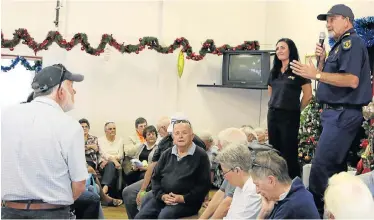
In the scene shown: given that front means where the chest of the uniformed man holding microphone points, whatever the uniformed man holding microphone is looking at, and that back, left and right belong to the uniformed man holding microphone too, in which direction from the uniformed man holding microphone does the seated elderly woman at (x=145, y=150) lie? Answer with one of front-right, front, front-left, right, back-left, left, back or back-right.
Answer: front-right

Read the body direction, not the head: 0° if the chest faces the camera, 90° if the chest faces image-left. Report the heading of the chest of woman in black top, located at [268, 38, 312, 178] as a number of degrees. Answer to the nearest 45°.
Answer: approximately 45°

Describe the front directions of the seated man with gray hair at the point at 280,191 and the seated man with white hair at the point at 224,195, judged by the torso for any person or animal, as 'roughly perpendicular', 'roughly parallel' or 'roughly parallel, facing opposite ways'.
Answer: roughly parallel

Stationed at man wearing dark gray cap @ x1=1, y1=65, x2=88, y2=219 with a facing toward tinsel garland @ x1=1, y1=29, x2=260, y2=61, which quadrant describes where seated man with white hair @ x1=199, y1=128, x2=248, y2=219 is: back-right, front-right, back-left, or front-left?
front-right

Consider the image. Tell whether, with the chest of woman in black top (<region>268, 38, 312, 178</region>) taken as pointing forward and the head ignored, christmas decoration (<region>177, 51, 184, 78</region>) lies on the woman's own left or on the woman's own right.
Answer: on the woman's own right

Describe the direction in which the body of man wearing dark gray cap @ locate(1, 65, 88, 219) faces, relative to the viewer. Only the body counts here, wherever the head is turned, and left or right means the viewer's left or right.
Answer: facing away from the viewer and to the right of the viewer

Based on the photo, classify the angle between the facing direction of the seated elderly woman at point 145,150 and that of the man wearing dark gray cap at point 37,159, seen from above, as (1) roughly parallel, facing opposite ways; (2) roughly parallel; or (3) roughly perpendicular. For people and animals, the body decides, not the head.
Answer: roughly parallel, facing opposite ways

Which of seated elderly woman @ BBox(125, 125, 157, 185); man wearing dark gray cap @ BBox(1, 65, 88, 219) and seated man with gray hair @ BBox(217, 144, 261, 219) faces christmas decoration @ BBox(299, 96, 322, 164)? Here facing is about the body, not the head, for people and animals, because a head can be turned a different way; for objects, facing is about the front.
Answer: the man wearing dark gray cap

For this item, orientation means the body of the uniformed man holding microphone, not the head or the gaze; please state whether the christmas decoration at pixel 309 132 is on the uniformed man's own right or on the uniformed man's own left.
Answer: on the uniformed man's own right

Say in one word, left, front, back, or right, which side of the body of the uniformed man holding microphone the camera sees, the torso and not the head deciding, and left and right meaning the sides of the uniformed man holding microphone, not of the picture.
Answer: left

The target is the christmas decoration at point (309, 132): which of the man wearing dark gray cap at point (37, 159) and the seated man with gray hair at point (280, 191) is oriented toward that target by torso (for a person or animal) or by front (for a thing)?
the man wearing dark gray cap

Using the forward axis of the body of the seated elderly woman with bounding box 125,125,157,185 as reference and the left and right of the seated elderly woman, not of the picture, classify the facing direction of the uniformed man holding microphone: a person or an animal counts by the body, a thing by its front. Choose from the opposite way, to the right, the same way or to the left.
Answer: to the right
